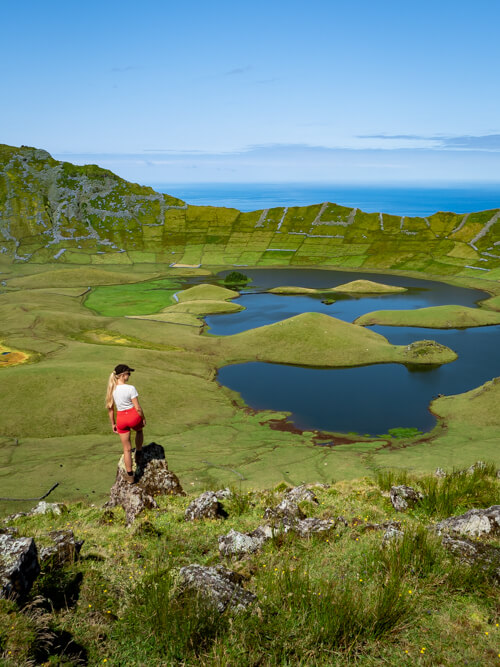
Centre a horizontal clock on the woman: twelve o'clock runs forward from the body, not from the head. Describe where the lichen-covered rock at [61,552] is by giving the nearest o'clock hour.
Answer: The lichen-covered rock is roughly at 5 o'clock from the woman.

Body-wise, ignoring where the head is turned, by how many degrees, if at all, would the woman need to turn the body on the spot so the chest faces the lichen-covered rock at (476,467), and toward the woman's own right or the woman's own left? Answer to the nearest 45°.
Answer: approximately 45° to the woman's own right

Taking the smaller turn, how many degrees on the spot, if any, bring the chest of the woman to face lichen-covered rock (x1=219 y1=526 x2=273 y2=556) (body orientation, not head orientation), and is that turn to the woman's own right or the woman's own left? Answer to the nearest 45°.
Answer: approximately 90° to the woman's own right

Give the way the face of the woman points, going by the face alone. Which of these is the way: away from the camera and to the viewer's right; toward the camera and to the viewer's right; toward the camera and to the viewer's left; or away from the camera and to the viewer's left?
away from the camera and to the viewer's right

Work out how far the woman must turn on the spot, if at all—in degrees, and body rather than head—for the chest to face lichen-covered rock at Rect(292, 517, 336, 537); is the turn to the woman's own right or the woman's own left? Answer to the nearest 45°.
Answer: approximately 90° to the woman's own right

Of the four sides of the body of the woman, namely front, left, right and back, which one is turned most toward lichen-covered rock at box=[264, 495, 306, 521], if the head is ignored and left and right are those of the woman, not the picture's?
right

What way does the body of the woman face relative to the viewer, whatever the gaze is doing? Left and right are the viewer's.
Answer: facing away from the viewer and to the right of the viewer

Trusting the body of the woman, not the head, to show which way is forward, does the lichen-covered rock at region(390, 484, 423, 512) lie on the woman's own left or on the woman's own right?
on the woman's own right
